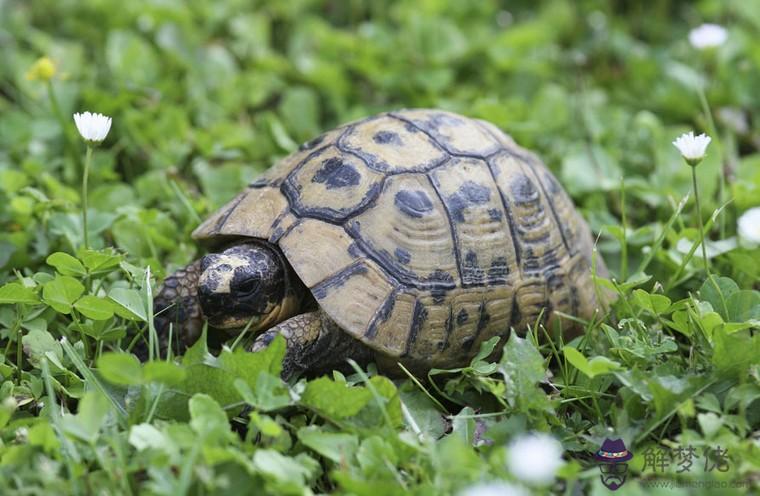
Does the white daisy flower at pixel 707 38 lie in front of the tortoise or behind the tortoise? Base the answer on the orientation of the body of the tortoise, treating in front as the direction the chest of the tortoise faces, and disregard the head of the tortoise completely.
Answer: behind

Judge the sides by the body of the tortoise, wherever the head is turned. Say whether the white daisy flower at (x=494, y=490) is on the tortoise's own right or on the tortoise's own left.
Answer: on the tortoise's own left

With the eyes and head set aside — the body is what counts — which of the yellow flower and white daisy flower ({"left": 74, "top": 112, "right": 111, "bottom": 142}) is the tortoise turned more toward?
the white daisy flower

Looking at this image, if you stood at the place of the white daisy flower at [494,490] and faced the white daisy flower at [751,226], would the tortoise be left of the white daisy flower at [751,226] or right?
left

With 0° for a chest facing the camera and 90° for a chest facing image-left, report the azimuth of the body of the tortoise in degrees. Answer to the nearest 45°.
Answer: approximately 45°

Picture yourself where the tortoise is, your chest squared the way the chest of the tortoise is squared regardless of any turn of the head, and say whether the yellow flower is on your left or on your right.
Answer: on your right

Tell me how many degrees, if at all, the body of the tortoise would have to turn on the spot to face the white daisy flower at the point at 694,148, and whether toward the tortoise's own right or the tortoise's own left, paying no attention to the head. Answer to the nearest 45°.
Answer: approximately 135° to the tortoise's own left

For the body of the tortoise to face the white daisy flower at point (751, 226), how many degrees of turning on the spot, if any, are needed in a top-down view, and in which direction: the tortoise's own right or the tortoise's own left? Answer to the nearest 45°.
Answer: approximately 135° to the tortoise's own left
